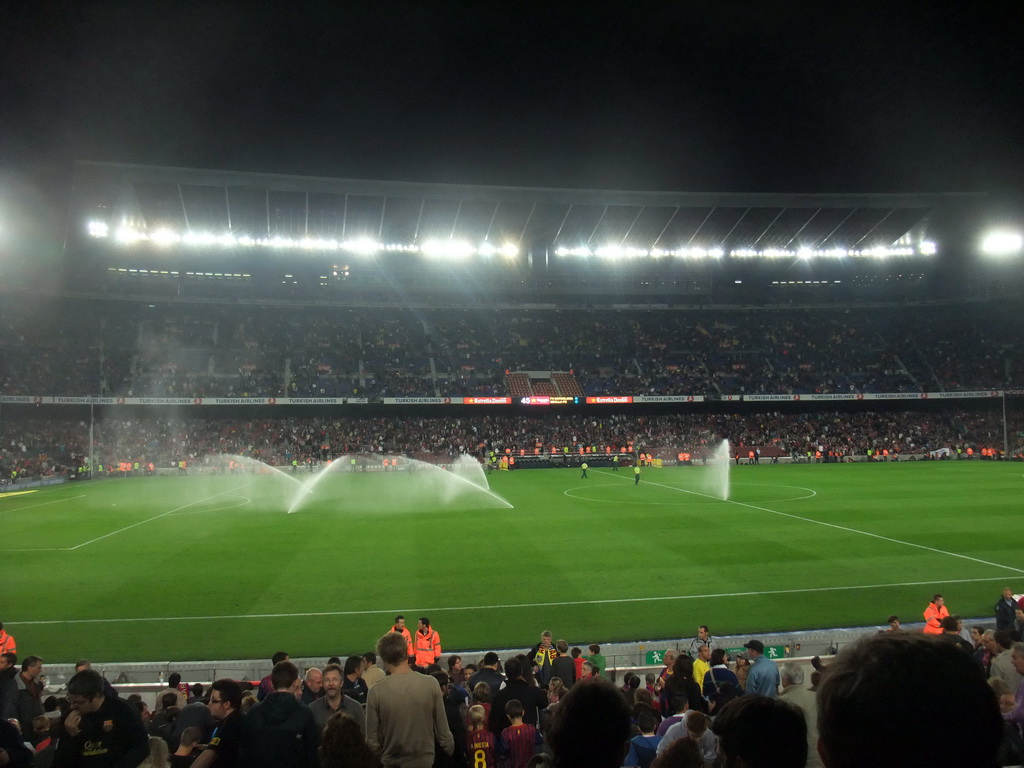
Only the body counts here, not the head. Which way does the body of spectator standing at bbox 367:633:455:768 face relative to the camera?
away from the camera

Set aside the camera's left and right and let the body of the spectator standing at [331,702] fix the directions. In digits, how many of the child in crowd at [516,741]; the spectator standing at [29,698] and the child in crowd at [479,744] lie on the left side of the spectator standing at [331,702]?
2

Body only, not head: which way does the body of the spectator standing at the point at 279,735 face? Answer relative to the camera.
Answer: away from the camera

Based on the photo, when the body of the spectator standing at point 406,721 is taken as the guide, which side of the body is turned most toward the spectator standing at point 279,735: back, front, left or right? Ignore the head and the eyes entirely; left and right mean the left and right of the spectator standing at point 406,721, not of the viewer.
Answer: left

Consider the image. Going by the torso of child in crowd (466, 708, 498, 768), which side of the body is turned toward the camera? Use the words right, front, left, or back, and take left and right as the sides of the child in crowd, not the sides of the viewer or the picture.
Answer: back

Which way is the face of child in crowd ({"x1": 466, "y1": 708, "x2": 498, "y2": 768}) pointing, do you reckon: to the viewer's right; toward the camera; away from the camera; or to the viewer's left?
away from the camera

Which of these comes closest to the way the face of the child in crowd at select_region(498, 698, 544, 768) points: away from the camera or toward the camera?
away from the camera

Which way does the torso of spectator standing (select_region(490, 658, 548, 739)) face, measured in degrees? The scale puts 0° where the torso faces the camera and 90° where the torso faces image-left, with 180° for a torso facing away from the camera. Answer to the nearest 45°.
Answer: approximately 180°

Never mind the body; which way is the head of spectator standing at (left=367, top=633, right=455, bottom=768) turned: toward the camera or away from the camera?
away from the camera
